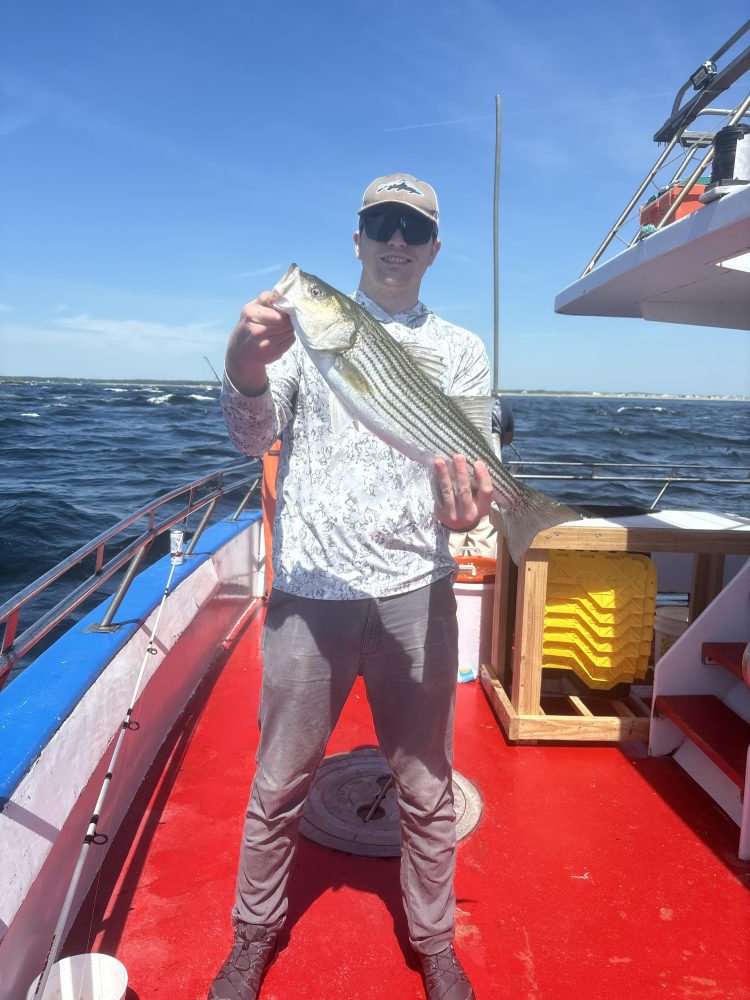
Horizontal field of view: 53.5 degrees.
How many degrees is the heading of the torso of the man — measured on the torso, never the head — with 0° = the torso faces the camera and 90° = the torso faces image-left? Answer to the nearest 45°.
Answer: approximately 0°

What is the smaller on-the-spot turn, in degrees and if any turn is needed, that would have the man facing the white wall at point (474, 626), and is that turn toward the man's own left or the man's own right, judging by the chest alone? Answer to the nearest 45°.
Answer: approximately 180°

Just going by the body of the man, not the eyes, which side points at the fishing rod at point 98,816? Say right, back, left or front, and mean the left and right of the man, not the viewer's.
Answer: right

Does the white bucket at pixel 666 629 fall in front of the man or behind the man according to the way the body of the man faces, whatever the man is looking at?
behind
